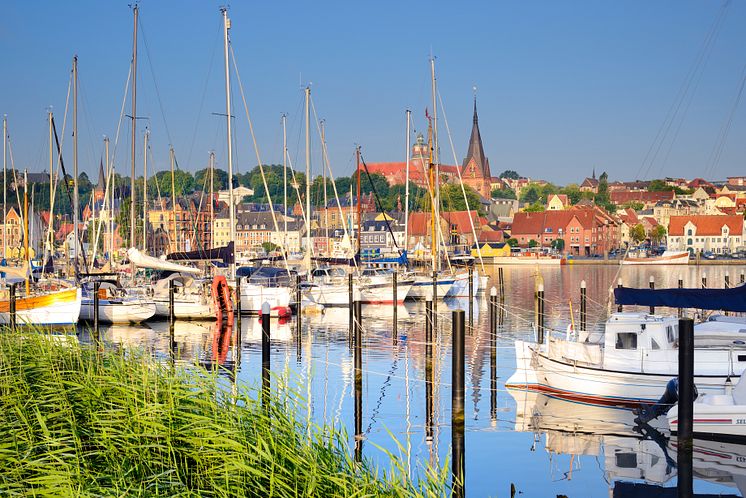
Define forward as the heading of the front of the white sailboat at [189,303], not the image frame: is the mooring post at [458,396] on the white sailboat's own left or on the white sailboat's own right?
on the white sailboat's own left

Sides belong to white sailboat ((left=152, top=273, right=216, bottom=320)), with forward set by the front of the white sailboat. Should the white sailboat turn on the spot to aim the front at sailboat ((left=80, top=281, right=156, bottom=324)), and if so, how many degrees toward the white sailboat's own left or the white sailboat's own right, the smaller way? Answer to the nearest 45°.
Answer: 0° — it already faces it

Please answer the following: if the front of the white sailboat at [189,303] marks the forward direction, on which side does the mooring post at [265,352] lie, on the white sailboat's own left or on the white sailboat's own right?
on the white sailboat's own left

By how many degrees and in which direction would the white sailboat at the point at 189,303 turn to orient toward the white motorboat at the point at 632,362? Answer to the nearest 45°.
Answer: approximately 135° to its left

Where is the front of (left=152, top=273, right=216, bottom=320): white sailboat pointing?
to the viewer's left

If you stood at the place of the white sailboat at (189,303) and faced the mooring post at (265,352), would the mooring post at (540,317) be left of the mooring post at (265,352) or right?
left
